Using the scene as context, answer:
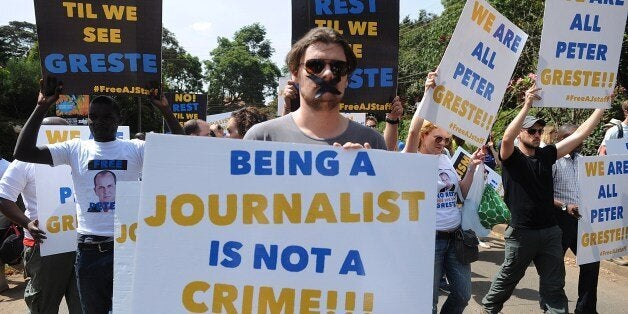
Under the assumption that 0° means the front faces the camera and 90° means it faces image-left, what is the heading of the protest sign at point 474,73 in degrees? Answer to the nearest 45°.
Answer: approximately 0°

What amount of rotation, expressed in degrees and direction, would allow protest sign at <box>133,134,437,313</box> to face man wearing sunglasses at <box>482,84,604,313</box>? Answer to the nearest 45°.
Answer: approximately 135° to its left

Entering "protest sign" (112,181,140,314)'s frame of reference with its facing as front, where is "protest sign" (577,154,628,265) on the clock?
"protest sign" (577,154,628,265) is roughly at 9 o'clock from "protest sign" (112,181,140,314).

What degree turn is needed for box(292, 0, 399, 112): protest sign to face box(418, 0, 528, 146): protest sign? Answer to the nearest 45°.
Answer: approximately 45° to its left

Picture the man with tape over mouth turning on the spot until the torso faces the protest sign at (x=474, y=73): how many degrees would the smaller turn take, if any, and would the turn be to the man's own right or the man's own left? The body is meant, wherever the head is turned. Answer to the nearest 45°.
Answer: approximately 135° to the man's own left

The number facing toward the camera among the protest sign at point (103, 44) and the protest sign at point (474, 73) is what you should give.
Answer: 2

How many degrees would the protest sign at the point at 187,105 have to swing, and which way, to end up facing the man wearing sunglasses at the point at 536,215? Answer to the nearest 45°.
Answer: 0° — it already faces them

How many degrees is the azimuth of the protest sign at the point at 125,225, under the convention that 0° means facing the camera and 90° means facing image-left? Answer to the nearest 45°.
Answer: approximately 0°
